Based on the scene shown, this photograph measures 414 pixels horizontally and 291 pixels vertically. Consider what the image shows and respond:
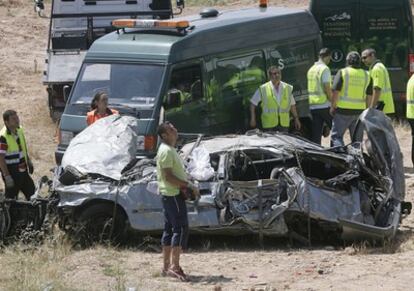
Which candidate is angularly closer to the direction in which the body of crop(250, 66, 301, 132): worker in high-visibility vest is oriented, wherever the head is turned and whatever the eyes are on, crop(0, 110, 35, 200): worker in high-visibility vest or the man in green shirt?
the man in green shirt

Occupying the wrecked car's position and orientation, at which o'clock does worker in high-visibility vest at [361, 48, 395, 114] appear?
The worker in high-visibility vest is roughly at 4 o'clock from the wrecked car.

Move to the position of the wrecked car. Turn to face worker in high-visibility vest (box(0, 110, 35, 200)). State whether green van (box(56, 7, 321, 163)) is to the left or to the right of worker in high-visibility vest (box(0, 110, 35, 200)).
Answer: right

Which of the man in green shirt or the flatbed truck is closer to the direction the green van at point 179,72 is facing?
the man in green shirt

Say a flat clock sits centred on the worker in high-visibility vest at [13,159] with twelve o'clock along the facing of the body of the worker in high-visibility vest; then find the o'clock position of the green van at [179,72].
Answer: The green van is roughly at 10 o'clock from the worker in high-visibility vest.

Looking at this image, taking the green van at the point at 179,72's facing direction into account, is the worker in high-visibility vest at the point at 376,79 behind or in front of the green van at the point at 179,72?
behind

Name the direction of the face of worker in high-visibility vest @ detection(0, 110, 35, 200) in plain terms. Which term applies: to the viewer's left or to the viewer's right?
to the viewer's right

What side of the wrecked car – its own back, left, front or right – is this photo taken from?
left

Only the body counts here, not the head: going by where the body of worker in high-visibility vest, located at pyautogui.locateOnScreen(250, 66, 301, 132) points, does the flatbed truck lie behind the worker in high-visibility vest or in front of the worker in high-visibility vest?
behind
